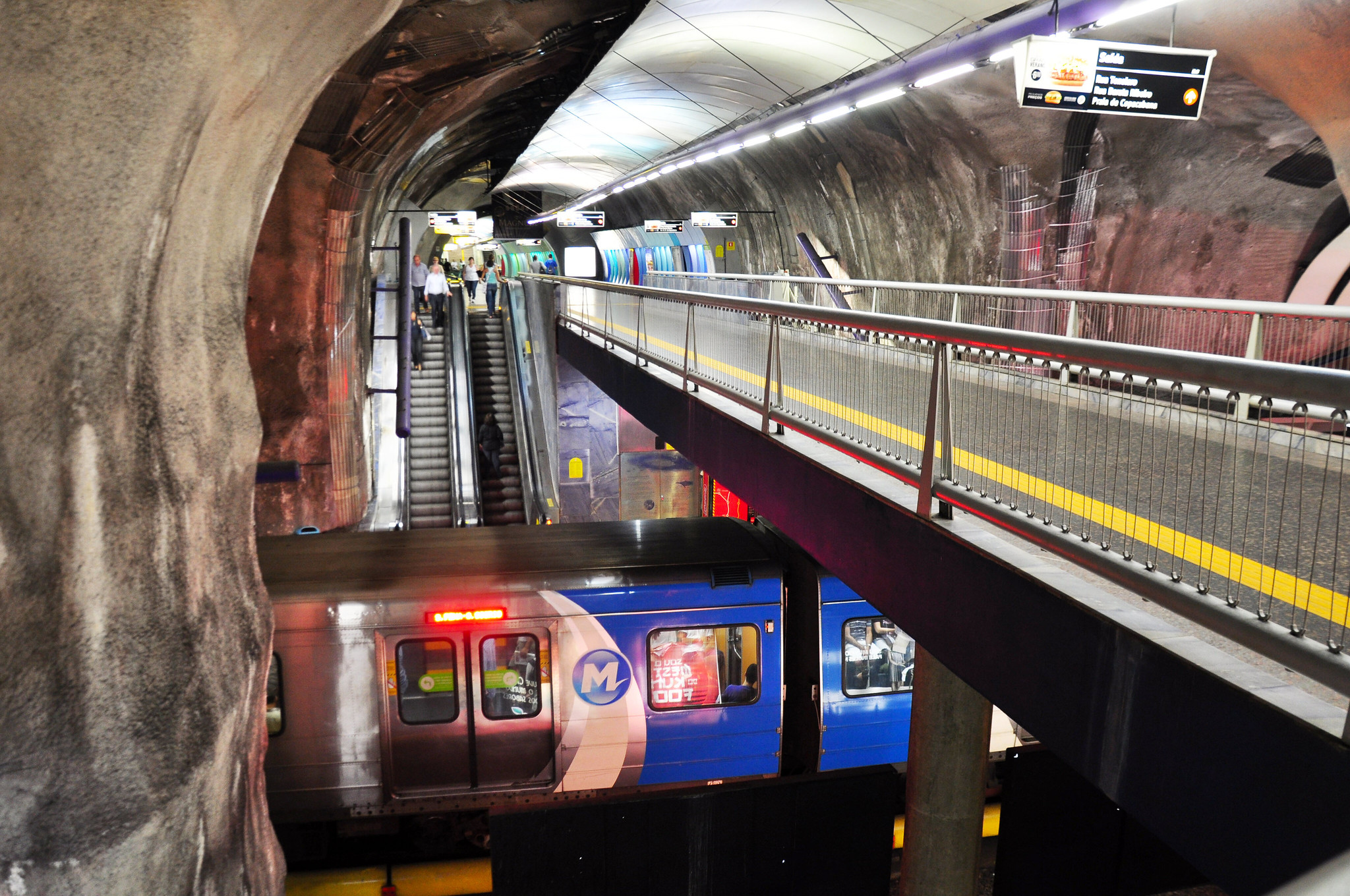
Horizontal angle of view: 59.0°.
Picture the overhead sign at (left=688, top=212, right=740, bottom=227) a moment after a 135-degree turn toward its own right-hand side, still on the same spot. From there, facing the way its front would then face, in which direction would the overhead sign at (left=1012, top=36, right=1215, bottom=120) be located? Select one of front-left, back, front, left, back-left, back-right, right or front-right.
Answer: back-left

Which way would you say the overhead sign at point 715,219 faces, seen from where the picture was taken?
facing the viewer

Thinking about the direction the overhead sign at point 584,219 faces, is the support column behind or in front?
in front

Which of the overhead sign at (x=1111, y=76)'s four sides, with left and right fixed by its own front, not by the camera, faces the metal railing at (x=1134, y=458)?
front

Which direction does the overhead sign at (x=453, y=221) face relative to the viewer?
toward the camera

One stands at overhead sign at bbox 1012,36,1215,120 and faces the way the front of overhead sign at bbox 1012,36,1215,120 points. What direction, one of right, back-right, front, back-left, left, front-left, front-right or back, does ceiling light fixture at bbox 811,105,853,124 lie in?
back-right

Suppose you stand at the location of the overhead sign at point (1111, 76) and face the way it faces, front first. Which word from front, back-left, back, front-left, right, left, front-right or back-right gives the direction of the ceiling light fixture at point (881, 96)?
back-right

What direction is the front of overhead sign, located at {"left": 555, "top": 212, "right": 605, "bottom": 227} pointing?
toward the camera

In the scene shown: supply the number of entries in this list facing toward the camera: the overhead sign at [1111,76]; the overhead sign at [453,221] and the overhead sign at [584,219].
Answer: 3

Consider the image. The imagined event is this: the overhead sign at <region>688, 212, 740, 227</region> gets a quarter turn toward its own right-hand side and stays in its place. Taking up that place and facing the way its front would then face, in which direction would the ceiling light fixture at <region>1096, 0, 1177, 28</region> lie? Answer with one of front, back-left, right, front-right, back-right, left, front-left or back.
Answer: left
